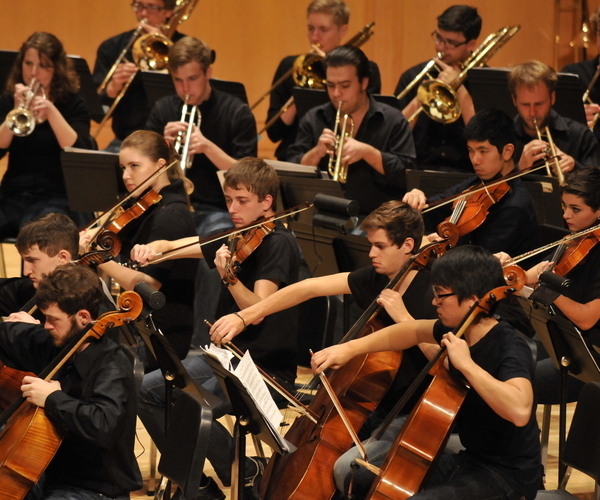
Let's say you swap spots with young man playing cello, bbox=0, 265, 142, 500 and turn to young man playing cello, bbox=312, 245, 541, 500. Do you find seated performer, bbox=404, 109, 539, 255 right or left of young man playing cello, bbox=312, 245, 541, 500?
left

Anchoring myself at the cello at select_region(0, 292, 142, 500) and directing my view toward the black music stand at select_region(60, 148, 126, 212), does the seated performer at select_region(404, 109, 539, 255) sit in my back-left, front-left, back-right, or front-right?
front-right

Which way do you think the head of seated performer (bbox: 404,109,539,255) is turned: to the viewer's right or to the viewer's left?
to the viewer's left

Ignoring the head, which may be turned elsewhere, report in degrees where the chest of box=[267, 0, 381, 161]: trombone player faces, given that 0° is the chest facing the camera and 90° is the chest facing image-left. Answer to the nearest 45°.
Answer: approximately 45°

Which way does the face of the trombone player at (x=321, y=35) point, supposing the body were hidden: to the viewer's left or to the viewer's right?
to the viewer's left

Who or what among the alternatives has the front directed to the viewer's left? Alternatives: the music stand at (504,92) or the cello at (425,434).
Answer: the cello

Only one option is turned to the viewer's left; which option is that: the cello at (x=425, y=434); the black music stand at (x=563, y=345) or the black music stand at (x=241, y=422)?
the cello

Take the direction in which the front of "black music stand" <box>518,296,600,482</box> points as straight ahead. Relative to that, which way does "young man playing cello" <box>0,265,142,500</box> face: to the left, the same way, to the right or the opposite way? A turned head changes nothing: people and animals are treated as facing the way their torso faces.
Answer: the opposite way

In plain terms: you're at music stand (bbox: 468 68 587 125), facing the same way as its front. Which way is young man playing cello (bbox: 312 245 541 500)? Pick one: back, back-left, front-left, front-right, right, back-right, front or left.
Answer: back

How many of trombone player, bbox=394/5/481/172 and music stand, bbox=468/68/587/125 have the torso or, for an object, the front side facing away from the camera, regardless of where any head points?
1

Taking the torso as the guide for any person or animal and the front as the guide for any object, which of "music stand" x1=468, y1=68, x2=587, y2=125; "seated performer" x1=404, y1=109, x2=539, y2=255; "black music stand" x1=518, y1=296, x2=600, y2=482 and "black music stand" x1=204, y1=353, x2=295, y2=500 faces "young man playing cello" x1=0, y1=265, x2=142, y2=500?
the seated performer

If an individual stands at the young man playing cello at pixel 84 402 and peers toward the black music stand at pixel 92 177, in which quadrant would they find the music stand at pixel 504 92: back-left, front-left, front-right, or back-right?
front-right

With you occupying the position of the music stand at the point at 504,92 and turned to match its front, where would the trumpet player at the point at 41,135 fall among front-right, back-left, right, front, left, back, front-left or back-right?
left

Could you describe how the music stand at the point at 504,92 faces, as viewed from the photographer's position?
facing away from the viewer

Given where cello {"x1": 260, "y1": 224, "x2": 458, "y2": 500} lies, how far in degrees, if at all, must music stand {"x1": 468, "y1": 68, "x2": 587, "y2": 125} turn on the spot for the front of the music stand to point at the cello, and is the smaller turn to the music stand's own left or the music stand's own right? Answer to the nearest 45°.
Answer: approximately 180°

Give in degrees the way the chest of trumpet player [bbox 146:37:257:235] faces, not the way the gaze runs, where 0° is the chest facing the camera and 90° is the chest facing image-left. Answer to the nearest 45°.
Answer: approximately 45°

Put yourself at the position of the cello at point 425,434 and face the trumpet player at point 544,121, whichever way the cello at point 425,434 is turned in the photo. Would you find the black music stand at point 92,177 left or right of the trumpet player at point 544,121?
left

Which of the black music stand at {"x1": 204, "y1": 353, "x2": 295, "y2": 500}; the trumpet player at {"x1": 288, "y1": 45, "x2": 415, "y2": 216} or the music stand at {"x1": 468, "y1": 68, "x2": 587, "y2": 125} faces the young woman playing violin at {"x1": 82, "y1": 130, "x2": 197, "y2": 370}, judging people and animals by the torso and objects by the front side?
the trumpet player

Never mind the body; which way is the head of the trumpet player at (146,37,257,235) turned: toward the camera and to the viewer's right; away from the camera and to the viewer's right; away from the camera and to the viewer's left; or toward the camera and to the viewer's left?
toward the camera and to the viewer's left
